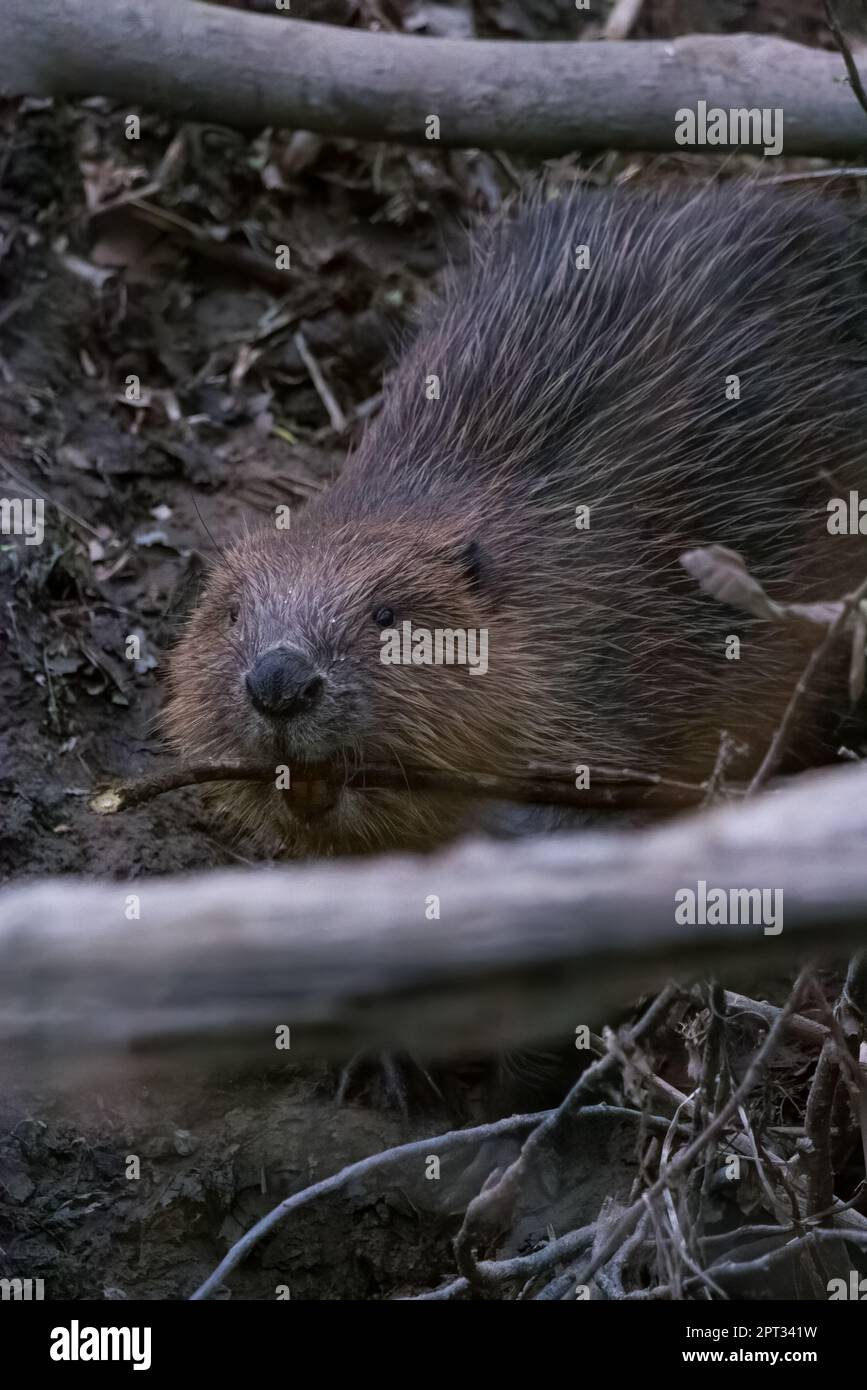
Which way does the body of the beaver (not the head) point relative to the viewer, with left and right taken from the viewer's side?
facing the viewer and to the left of the viewer

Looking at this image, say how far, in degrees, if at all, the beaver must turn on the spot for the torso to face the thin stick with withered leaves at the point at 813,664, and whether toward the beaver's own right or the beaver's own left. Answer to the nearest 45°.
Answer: approximately 45° to the beaver's own left
